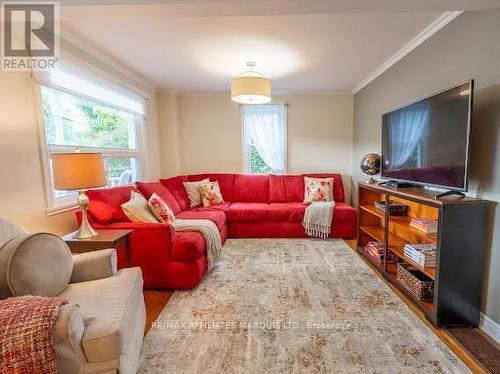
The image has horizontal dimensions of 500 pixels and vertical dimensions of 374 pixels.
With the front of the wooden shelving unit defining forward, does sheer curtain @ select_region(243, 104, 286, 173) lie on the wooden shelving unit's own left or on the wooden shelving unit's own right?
on the wooden shelving unit's own right

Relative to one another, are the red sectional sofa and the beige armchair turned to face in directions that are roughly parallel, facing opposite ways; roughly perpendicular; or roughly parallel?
roughly perpendicular

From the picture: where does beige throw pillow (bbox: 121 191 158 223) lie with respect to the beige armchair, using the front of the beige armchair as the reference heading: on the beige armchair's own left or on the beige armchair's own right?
on the beige armchair's own left

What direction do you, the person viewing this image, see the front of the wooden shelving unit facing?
facing the viewer and to the left of the viewer

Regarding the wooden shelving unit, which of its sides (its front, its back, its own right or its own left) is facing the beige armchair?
front

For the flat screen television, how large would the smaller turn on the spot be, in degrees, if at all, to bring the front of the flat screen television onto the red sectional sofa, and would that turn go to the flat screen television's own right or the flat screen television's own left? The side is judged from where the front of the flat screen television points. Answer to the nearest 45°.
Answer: approximately 45° to the flat screen television's own right

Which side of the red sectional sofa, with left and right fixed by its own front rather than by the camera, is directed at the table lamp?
right

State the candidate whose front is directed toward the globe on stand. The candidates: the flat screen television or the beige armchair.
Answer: the beige armchair

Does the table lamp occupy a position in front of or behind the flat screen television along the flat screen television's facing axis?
in front

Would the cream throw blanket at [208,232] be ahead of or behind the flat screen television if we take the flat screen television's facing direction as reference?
ahead

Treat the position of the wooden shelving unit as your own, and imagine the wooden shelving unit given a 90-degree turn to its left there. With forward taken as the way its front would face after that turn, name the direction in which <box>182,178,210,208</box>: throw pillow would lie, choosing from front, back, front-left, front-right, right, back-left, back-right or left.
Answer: back-right

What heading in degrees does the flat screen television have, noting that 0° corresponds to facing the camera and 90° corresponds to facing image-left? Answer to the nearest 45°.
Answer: approximately 45°

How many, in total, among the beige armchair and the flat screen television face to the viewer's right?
1

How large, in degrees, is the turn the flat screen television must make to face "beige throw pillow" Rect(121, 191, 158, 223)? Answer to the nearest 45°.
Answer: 0° — it already faces it

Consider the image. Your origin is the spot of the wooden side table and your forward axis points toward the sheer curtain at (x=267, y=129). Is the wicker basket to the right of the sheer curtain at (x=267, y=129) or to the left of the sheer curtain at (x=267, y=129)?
right

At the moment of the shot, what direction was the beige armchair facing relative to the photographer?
facing to the right of the viewer
